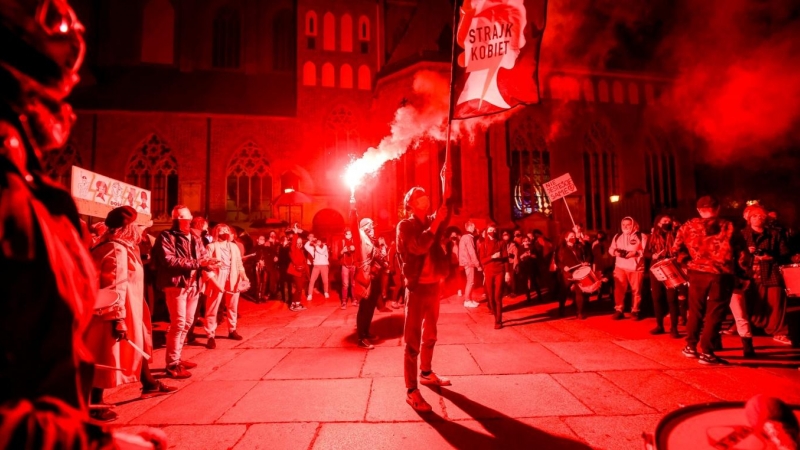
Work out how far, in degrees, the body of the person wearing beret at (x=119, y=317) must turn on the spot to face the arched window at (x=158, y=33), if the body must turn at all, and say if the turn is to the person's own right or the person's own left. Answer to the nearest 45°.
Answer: approximately 90° to the person's own left

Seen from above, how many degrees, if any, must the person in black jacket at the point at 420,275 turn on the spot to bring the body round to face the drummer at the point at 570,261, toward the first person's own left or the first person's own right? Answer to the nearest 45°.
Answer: approximately 90° to the first person's own left

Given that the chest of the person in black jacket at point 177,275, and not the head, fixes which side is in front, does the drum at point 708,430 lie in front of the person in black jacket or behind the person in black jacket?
in front

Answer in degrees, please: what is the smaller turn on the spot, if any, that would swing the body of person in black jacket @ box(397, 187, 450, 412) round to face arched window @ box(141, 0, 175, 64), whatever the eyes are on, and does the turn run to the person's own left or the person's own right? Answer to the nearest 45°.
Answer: approximately 180°

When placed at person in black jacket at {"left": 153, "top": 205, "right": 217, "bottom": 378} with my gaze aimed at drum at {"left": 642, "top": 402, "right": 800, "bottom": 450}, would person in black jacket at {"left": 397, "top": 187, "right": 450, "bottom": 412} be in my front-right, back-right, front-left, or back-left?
front-left

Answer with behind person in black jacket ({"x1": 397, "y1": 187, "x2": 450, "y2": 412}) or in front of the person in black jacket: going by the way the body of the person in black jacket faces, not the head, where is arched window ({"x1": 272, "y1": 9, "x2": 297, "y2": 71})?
behind

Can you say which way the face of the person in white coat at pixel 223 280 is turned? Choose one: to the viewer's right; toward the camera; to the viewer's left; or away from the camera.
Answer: toward the camera

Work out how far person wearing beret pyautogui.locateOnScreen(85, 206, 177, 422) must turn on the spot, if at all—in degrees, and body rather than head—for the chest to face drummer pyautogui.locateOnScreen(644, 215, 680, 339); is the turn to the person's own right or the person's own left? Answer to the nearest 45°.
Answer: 0° — they already face them

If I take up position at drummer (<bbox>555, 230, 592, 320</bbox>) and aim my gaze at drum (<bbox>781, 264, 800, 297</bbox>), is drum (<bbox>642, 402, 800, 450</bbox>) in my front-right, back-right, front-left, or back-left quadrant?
front-right

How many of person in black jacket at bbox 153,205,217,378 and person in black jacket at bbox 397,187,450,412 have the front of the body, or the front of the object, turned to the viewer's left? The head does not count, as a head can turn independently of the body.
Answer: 0

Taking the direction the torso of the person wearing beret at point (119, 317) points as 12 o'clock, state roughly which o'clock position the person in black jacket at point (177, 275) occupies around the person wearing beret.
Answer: The person in black jacket is roughly at 10 o'clock from the person wearing beret.

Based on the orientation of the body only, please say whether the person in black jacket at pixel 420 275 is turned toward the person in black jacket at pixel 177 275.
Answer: no

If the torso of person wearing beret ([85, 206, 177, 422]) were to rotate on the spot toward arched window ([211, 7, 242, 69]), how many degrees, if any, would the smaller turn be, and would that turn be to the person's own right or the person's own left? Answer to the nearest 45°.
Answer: approximately 90° to the person's own left

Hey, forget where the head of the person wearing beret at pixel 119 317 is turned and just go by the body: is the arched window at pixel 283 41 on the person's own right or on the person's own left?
on the person's own left

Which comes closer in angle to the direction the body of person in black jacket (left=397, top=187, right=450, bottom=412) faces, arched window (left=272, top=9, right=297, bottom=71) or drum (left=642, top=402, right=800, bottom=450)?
the drum

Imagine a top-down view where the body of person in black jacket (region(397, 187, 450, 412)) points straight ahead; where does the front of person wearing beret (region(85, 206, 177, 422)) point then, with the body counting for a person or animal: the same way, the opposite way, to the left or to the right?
to the left

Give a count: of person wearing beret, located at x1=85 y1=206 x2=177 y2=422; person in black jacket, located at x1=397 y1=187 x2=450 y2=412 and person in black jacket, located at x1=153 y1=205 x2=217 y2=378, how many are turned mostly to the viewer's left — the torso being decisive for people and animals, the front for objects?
0

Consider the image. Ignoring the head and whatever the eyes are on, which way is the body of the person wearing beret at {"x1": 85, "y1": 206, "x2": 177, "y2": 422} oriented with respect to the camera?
to the viewer's right

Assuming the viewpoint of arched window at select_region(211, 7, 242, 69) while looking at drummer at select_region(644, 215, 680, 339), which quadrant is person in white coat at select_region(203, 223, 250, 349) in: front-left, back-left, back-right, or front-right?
front-right
